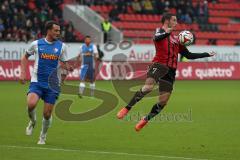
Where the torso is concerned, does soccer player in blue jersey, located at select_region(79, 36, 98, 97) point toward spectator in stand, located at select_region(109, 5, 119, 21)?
no

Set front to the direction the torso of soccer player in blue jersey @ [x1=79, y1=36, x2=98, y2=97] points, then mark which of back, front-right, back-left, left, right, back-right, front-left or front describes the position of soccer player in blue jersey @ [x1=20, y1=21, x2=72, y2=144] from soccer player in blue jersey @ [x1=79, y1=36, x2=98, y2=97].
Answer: front

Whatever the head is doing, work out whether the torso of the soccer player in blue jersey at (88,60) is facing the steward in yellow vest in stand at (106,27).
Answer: no

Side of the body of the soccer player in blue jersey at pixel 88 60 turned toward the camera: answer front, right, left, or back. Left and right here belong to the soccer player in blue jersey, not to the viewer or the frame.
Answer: front

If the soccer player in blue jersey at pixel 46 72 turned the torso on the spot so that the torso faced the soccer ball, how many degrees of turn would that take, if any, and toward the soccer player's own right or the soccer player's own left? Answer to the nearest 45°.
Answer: approximately 45° to the soccer player's own left

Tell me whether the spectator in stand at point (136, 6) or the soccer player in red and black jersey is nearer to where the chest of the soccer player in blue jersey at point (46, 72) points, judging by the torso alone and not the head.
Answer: the soccer player in red and black jersey

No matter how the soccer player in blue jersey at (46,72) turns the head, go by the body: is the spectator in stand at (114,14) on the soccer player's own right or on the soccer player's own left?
on the soccer player's own left

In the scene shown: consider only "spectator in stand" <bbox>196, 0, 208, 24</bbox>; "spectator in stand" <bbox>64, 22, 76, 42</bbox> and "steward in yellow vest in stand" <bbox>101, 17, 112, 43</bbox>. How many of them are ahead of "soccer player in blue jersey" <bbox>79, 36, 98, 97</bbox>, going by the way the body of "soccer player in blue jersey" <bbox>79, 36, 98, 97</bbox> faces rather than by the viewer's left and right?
0

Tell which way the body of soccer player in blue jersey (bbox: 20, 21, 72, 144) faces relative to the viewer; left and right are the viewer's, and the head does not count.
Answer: facing the viewer and to the right of the viewer

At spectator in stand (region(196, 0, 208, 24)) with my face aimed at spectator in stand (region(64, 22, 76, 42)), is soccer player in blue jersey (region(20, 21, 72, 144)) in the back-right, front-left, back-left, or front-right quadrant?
front-left

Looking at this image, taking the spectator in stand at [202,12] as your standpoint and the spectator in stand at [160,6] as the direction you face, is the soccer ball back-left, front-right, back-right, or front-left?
front-left

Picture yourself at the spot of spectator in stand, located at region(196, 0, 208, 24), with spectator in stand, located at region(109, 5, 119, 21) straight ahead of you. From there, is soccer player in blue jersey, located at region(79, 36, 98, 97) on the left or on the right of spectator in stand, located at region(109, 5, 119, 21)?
left

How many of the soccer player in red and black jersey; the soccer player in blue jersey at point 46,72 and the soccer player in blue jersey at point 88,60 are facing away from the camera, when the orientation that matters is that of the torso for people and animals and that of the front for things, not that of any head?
0

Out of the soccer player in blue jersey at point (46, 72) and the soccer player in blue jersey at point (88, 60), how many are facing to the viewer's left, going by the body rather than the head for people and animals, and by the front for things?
0
